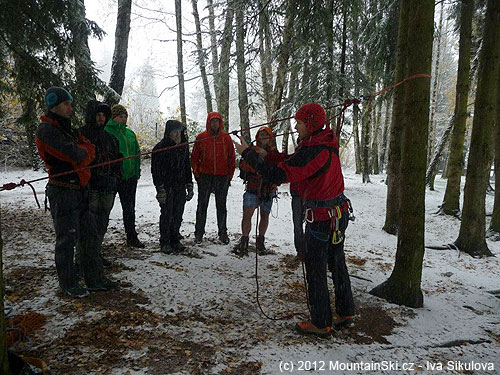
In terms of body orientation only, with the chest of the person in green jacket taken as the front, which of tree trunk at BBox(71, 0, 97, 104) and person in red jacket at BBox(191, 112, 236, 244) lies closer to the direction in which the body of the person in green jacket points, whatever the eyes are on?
the person in red jacket

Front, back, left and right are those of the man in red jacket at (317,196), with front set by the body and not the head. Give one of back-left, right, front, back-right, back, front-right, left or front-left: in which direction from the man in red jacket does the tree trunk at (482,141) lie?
back-right

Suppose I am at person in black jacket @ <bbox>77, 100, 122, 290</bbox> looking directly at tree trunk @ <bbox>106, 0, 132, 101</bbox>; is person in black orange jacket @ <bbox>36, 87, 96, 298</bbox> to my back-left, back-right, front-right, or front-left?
back-left

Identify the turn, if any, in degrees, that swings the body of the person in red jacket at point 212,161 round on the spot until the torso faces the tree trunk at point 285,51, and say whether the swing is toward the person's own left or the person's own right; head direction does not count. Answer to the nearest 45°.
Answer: approximately 135° to the person's own left

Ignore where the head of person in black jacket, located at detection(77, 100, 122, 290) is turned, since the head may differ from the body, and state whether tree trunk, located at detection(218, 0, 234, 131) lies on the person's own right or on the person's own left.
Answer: on the person's own left

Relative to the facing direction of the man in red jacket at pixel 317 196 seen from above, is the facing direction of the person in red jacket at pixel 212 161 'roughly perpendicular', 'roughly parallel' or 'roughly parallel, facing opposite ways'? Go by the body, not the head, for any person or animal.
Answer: roughly perpendicular

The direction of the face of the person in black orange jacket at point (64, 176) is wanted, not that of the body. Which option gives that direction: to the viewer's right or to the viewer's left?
to the viewer's right
